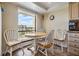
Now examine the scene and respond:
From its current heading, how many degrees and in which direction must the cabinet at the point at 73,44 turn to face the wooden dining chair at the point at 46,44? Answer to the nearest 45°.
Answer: approximately 45° to its right

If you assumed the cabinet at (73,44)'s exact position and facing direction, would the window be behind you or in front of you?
in front

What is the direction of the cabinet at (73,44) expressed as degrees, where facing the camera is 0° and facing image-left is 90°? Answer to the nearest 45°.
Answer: approximately 45°
